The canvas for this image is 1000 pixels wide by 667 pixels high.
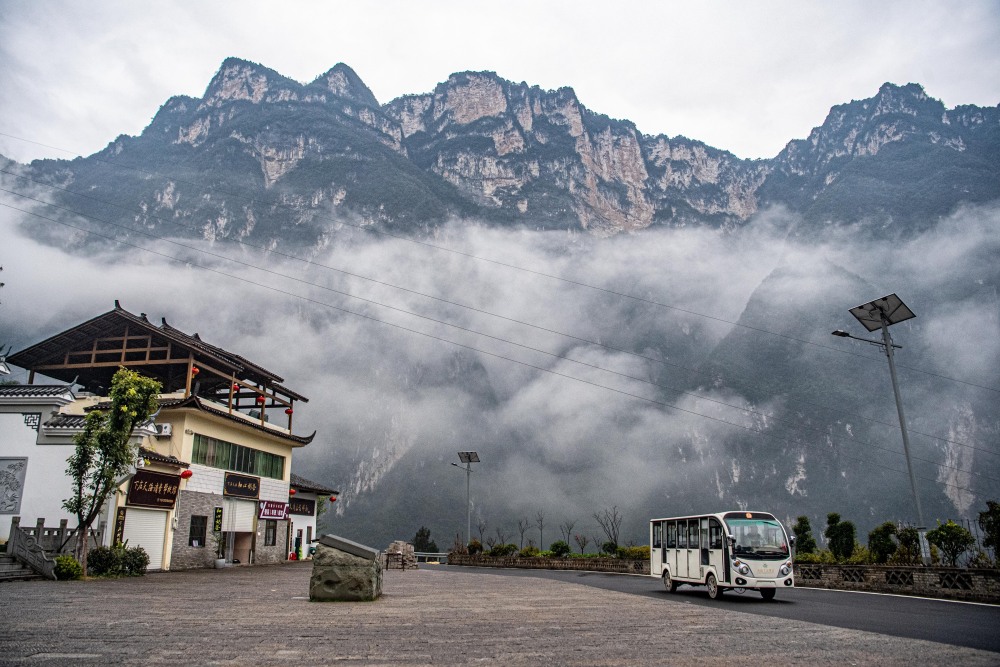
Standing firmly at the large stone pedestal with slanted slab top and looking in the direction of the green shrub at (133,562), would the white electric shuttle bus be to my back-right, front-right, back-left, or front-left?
back-right

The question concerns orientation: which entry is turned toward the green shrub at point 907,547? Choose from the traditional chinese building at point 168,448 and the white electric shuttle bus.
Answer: the traditional chinese building

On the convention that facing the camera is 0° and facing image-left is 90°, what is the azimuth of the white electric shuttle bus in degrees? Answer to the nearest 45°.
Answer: approximately 315°

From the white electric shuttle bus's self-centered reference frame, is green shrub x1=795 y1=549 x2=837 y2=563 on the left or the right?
on its left

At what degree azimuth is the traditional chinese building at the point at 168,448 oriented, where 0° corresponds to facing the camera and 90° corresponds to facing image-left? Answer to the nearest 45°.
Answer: approximately 315°

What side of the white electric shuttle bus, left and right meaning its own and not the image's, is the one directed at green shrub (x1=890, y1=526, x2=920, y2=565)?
left

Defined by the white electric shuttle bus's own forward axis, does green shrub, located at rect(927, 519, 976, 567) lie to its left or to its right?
on its left

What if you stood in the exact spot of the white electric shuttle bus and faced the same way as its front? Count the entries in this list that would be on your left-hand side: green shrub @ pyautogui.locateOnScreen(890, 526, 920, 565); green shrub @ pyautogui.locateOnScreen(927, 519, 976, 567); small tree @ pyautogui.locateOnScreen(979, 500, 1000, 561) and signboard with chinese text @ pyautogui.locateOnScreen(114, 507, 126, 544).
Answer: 3

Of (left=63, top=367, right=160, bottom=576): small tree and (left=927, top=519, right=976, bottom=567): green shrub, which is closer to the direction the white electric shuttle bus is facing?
the green shrub

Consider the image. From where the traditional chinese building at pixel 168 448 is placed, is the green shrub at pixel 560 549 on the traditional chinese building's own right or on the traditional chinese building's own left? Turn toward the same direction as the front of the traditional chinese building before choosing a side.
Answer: on the traditional chinese building's own left
